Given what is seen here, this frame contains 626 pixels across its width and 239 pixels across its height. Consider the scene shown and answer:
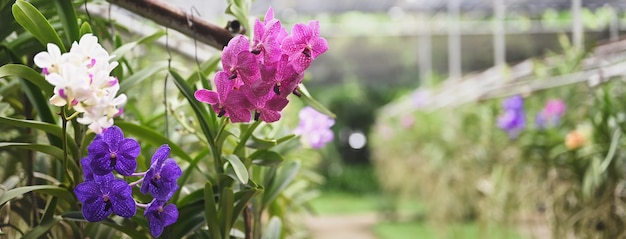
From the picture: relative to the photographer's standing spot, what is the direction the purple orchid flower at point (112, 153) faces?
facing the viewer

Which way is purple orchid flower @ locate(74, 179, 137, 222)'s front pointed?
toward the camera

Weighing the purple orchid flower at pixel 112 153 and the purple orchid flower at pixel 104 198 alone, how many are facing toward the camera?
2

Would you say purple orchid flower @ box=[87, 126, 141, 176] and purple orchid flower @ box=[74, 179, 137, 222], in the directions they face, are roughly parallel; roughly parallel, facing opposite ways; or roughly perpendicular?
roughly parallel
